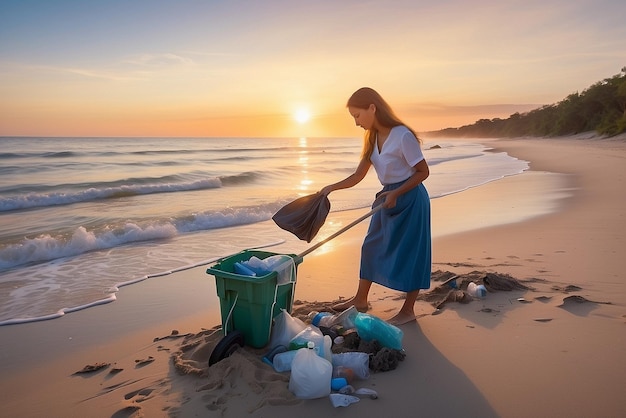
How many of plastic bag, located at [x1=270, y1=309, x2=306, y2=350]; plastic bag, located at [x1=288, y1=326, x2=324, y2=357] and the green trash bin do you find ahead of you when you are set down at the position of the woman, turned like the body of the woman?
3

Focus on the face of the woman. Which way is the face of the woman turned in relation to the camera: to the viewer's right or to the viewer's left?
to the viewer's left

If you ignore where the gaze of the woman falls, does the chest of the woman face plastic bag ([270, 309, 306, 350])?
yes

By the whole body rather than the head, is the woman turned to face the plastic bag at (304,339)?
yes

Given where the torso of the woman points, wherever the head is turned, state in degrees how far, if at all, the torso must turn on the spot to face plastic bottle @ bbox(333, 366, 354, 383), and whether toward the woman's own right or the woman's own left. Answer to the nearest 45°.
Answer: approximately 45° to the woman's own left

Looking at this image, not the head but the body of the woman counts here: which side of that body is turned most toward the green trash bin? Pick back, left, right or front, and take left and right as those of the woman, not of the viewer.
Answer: front

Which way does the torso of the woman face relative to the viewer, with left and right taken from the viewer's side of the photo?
facing the viewer and to the left of the viewer
